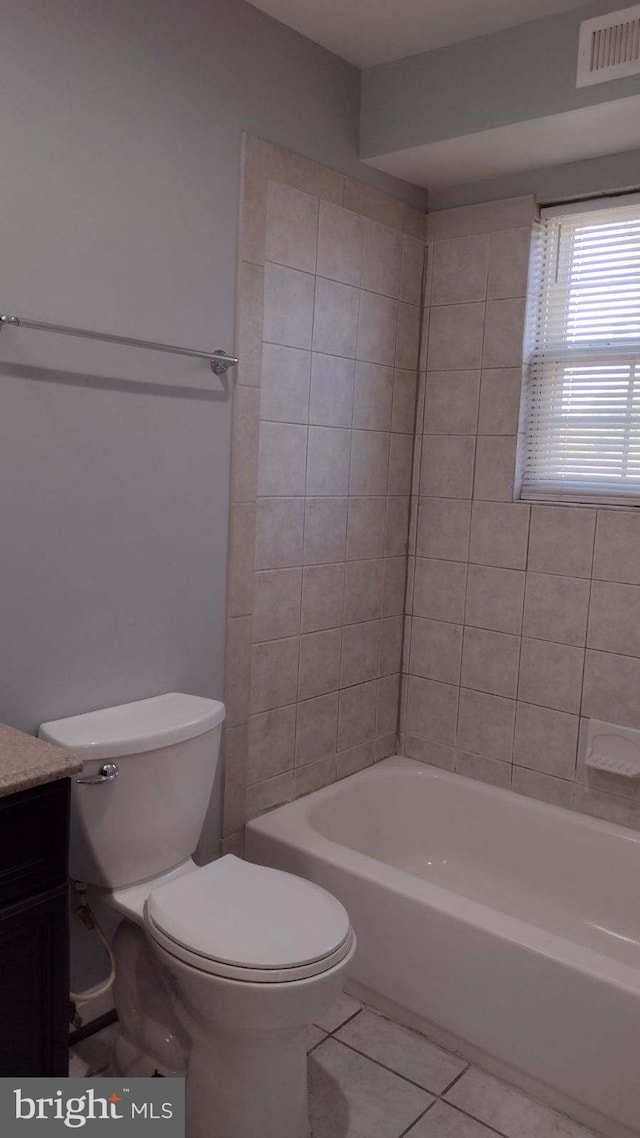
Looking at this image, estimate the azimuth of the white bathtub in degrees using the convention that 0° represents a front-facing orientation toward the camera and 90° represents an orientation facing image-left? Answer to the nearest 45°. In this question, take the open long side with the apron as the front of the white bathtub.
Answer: approximately 45°

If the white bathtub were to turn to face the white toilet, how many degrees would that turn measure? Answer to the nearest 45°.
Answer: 0° — it already faces it

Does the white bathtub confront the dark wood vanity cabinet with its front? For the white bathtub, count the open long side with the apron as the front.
yes
